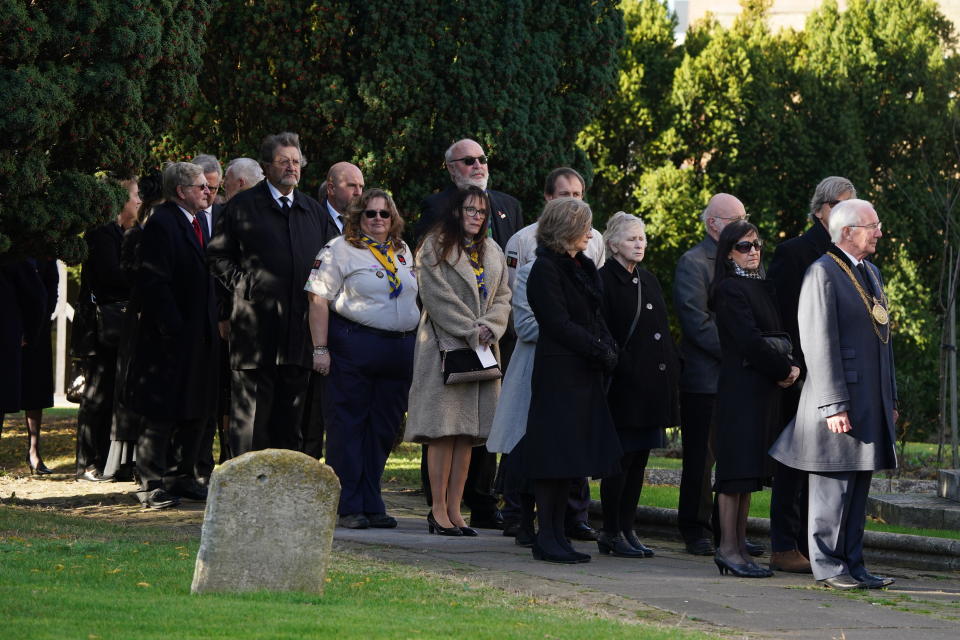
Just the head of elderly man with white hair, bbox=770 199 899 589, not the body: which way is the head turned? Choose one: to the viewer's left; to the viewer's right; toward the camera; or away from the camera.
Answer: to the viewer's right

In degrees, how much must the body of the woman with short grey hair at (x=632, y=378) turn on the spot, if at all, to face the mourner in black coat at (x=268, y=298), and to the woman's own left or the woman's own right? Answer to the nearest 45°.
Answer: approximately 135° to the woman's own right

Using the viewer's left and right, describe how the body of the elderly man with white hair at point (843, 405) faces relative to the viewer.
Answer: facing to the right of the viewer

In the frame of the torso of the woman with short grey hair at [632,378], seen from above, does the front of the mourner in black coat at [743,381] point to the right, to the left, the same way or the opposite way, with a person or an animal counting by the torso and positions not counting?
the same way

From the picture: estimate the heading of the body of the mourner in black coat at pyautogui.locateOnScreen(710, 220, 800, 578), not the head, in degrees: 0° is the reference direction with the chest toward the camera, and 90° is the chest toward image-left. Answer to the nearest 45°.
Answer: approximately 315°

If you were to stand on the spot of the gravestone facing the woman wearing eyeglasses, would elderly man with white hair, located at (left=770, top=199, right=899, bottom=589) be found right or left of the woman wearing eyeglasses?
right

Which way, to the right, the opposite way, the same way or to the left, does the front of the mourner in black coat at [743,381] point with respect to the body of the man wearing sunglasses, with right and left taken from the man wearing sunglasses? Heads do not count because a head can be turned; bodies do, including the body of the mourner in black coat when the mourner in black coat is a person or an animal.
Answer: the same way

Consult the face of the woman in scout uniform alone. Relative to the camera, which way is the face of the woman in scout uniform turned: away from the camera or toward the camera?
toward the camera

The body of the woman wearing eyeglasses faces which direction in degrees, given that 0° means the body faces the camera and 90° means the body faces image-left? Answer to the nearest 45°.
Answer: approximately 315°

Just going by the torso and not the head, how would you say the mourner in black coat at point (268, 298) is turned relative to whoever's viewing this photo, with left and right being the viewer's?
facing the viewer and to the right of the viewer
